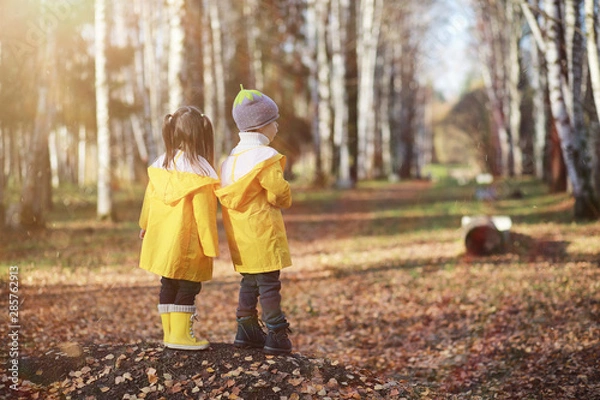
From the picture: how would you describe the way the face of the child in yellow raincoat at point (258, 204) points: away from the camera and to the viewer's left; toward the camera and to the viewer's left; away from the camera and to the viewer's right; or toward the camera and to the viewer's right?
away from the camera and to the viewer's right

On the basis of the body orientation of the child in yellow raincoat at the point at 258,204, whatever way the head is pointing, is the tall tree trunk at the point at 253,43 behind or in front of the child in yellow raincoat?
in front

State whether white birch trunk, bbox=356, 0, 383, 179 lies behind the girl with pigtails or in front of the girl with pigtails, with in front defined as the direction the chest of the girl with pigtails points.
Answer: in front

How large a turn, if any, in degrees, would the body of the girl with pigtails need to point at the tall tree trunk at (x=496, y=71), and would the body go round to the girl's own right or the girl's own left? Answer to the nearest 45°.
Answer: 0° — they already face it

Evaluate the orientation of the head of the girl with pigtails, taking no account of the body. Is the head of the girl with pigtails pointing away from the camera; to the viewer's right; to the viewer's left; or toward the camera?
away from the camera

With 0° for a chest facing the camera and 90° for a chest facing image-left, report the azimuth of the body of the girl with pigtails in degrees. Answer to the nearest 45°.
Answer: approximately 225°

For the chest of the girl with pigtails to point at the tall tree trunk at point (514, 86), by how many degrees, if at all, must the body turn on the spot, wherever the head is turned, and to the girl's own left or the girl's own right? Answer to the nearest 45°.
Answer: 0° — they already face it

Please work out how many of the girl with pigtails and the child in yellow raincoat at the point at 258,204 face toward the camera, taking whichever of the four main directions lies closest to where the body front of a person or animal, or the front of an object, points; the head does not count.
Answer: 0

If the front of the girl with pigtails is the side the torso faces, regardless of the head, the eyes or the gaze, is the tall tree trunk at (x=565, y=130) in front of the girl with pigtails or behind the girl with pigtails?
in front

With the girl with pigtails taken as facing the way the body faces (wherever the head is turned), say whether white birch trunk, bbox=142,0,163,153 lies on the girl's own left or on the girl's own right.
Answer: on the girl's own left

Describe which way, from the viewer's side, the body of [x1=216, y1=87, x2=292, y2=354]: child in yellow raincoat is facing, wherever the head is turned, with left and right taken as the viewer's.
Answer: facing away from the viewer and to the right of the viewer
